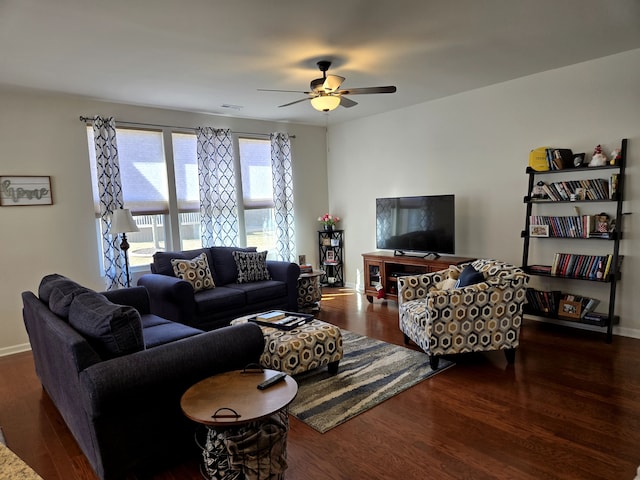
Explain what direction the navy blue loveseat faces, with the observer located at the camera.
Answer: facing the viewer and to the right of the viewer

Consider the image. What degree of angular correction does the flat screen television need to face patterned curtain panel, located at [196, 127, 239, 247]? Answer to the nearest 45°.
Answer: approximately 45° to its right

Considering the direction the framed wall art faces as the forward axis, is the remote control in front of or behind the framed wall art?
in front

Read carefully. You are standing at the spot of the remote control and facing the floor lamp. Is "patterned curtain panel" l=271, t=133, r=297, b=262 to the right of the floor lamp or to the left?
right

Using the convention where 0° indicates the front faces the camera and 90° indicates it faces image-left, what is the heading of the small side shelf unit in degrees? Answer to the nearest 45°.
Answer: approximately 0°

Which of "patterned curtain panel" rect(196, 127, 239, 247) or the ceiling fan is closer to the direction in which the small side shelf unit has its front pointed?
the ceiling fan

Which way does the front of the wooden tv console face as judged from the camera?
facing the viewer and to the left of the viewer

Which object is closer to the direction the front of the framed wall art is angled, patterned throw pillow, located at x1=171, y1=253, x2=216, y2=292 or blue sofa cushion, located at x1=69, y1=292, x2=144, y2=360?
the blue sofa cushion

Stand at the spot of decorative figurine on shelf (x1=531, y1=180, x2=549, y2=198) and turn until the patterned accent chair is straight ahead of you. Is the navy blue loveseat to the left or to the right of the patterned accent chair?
right

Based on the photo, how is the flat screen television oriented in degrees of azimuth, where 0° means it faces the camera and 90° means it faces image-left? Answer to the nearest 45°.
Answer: approximately 45°

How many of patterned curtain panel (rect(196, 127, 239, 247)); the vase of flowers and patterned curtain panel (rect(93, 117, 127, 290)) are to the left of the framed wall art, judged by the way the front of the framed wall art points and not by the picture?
3

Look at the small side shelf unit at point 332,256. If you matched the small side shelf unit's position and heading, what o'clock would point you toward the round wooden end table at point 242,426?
The round wooden end table is roughly at 12 o'clock from the small side shelf unit.

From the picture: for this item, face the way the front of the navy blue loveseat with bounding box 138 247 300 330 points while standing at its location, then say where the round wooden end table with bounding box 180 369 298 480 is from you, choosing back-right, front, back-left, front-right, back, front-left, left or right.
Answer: front-right

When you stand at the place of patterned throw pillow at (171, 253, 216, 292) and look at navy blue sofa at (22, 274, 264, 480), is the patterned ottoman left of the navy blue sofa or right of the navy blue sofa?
left
